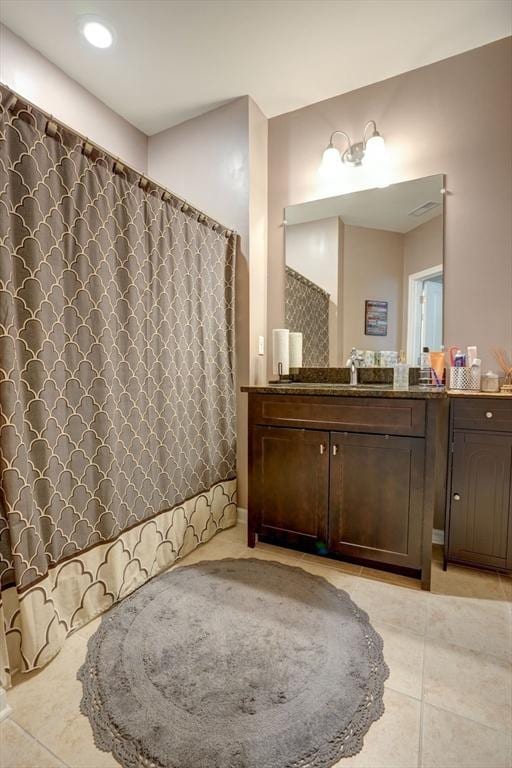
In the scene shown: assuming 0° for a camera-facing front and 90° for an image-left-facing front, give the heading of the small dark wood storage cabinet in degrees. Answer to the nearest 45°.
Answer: approximately 0°

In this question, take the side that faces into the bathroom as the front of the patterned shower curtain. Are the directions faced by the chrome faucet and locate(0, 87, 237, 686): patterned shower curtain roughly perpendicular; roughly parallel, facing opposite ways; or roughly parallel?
roughly perpendicular

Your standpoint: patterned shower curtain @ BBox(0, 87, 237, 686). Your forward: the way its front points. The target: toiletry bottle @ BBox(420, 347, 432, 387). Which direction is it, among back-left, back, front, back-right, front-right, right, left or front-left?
front-left

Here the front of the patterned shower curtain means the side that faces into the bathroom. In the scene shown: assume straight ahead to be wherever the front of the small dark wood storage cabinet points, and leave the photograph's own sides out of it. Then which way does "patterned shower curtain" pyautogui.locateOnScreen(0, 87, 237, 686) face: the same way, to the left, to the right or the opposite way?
to the left

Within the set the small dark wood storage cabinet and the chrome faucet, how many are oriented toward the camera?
2

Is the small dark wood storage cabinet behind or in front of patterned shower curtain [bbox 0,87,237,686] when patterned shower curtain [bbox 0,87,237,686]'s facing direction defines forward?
in front

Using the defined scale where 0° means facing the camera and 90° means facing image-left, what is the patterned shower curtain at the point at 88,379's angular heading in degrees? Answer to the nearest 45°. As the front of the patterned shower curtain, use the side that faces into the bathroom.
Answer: approximately 315°
